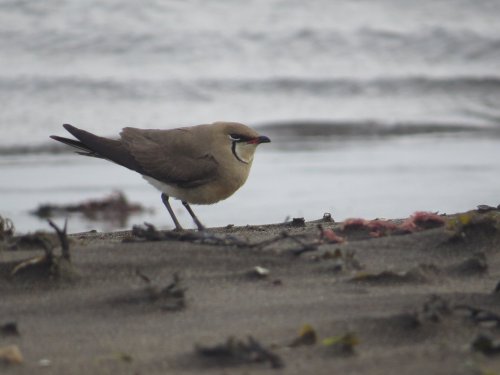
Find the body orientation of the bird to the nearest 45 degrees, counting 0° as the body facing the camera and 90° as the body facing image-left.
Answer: approximately 270°

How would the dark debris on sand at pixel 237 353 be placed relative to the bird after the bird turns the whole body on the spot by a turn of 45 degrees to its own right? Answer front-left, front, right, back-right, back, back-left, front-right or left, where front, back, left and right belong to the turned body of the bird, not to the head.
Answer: front-right

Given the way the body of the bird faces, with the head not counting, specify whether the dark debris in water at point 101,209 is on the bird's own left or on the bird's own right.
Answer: on the bird's own left
